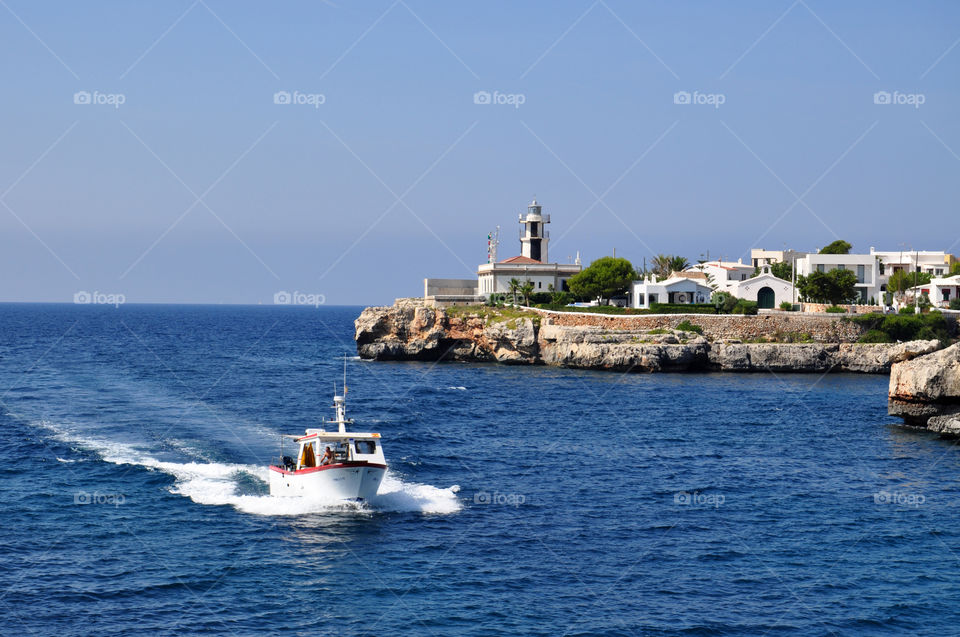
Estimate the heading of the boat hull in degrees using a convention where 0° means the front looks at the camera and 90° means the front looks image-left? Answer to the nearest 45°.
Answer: approximately 315°
